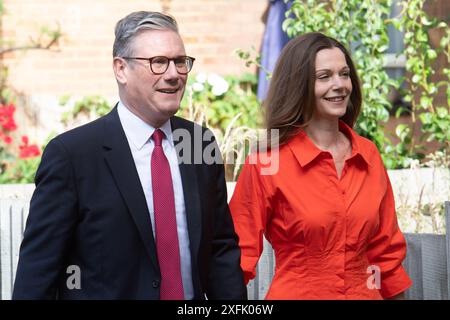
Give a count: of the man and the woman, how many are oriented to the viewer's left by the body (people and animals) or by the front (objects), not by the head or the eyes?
0

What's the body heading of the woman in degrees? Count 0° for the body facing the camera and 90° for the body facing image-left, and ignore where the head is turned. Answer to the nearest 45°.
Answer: approximately 315°

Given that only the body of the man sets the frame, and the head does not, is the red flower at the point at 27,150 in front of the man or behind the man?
behind

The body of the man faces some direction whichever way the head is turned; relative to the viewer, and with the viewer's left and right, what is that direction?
facing the viewer and to the right of the viewer

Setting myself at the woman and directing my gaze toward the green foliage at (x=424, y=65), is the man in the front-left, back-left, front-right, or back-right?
back-left

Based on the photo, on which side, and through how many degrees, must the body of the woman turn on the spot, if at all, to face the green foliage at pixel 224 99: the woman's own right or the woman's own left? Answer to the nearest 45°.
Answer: approximately 135° to the woman's own left

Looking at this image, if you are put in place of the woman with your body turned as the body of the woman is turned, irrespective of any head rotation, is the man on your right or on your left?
on your right

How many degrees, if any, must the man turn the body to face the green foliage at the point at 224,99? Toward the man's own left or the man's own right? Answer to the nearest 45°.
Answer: approximately 135° to the man's own left

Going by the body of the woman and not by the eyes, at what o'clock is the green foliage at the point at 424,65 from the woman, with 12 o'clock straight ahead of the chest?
The green foliage is roughly at 8 o'clock from the woman.
